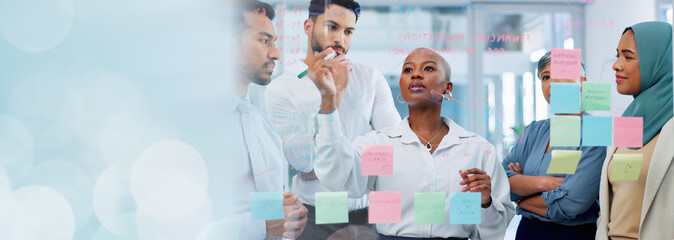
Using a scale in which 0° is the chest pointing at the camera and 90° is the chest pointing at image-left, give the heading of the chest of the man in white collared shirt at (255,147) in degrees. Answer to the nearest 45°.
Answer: approximately 270°

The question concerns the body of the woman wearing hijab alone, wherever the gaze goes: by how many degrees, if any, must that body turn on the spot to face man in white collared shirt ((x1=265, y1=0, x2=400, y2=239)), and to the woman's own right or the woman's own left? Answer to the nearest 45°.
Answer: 0° — they already face them

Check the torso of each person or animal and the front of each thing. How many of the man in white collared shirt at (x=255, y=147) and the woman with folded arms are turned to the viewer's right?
1

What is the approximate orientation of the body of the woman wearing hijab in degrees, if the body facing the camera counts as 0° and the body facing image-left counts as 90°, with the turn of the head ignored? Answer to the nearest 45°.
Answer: approximately 45°

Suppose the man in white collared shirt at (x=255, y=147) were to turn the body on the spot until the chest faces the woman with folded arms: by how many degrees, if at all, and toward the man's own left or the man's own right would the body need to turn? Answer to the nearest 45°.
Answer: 0° — they already face them

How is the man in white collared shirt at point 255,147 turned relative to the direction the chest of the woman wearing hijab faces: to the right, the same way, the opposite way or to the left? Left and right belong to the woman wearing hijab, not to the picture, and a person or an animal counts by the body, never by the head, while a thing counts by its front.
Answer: the opposite way

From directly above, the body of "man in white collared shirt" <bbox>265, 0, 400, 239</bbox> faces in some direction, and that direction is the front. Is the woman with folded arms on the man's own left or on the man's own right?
on the man's own left
